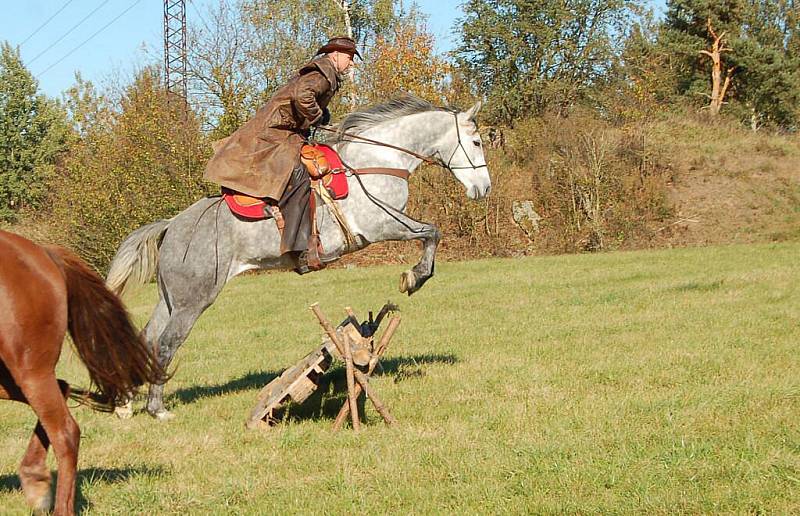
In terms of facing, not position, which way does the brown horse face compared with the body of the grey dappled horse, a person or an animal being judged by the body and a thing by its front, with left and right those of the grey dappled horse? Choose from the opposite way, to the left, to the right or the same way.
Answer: the opposite way

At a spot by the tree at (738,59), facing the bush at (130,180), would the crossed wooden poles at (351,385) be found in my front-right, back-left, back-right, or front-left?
front-left

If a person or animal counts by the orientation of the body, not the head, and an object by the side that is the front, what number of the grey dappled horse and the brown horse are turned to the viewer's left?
1

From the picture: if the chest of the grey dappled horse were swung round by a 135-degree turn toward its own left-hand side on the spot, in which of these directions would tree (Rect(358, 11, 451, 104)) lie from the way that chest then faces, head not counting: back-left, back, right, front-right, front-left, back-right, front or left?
front-right

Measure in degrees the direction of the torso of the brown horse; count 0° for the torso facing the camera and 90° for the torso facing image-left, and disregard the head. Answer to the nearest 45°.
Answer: approximately 90°

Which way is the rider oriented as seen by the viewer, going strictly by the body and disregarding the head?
to the viewer's right

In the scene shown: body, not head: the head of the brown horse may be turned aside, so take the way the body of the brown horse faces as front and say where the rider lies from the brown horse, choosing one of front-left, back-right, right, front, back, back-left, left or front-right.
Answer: back-right

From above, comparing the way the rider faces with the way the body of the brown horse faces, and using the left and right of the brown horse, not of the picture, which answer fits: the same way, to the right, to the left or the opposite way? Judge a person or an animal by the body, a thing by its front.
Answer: the opposite way

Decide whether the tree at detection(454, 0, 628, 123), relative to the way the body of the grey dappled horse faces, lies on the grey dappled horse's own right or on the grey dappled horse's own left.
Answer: on the grey dappled horse's own left

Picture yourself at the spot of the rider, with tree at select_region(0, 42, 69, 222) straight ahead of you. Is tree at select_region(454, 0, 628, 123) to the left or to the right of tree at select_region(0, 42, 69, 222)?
right

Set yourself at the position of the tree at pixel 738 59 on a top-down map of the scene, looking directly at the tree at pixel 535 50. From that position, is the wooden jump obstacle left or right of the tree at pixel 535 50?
left

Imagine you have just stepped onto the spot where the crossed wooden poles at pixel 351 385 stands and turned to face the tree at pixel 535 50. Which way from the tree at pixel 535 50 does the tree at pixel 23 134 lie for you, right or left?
left

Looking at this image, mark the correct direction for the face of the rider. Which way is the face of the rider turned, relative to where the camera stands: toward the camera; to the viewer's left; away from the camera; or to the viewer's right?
to the viewer's right

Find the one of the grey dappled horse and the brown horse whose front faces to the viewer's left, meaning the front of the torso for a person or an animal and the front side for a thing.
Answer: the brown horse

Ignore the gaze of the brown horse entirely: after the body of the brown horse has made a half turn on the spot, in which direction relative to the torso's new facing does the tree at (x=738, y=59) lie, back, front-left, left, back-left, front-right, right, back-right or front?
front-left

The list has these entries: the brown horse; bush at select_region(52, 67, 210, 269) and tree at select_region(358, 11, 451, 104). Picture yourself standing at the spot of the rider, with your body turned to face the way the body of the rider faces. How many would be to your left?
2

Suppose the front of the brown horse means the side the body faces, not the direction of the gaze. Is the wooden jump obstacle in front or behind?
behind

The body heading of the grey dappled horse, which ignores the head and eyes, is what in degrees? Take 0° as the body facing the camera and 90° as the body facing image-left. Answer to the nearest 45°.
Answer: approximately 270°
